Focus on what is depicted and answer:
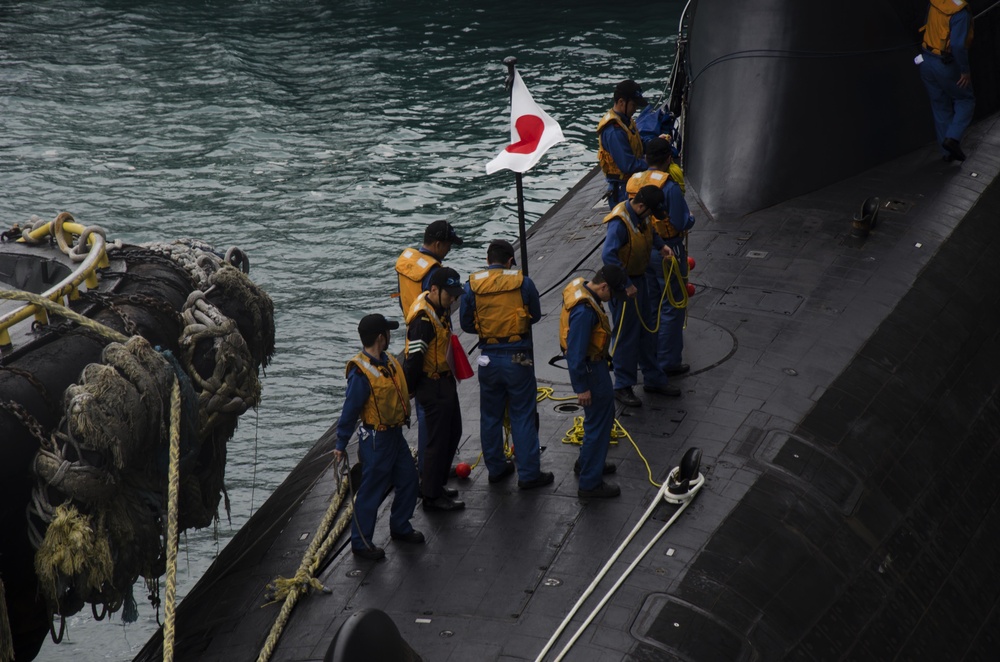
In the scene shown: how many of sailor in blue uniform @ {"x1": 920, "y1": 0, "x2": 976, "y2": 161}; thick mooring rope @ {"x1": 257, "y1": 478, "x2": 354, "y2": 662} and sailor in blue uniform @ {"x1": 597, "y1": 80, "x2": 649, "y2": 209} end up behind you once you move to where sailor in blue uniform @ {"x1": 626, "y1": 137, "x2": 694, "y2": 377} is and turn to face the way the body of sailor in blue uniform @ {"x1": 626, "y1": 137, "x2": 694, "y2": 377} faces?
1
